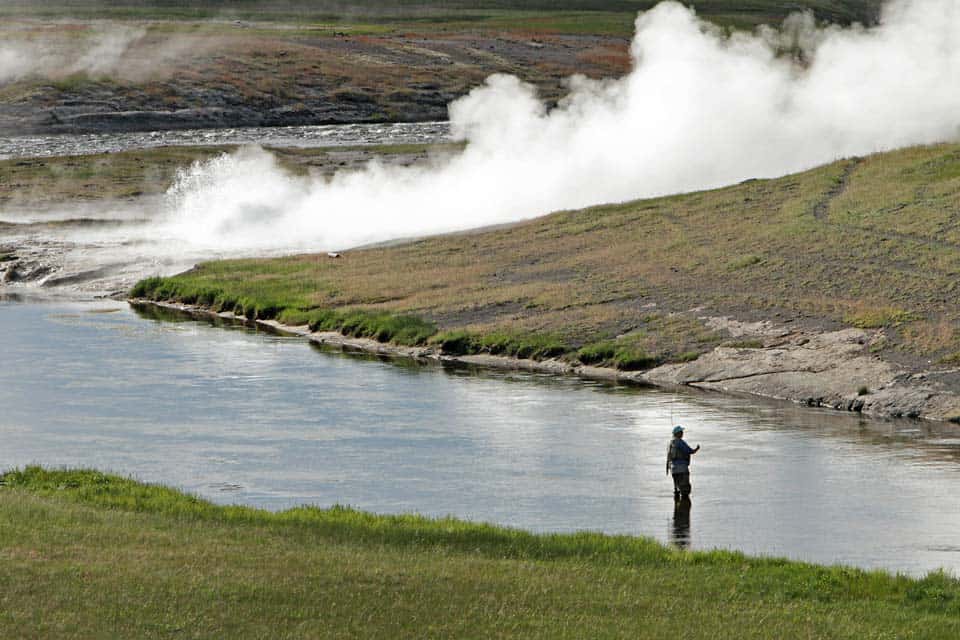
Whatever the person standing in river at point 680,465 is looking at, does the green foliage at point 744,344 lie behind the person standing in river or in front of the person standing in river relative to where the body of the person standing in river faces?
in front

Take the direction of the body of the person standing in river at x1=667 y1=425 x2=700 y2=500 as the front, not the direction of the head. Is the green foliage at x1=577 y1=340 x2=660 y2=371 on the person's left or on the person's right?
on the person's left

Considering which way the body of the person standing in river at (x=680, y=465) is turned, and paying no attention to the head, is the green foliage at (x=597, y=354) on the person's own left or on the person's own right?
on the person's own left

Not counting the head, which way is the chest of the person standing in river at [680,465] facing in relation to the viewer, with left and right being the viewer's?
facing away from the viewer and to the right of the viewer
